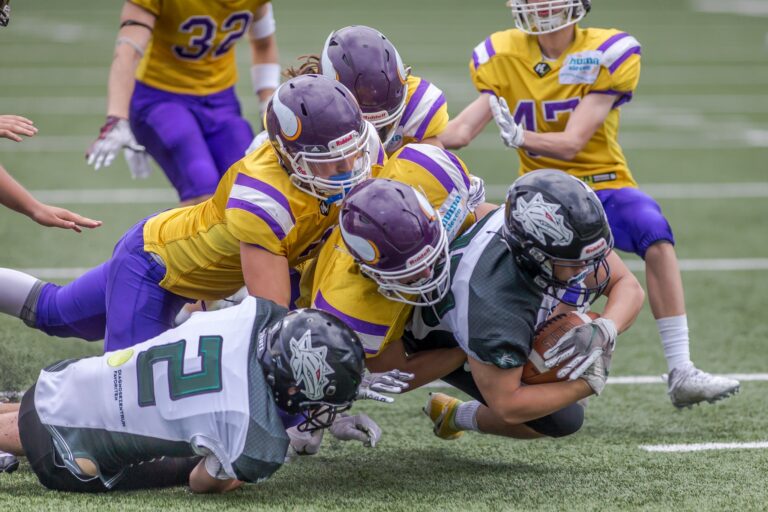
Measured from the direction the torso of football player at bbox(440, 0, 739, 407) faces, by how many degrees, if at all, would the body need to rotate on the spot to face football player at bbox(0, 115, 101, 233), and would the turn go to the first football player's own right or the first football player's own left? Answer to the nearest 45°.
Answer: approximately 45° to the first football player's own right

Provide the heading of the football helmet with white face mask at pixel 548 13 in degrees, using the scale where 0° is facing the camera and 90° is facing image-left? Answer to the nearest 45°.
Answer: approximately 0°

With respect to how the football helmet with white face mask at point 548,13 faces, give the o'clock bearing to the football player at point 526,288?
The football player is roughly at 12 o'clock from the football helmet with white face mask.

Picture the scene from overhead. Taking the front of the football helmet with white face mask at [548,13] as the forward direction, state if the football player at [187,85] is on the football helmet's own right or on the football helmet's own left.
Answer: on the football helmet's own right

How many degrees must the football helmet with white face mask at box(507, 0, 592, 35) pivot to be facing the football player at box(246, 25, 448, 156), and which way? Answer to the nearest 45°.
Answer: approximately 45° to its right

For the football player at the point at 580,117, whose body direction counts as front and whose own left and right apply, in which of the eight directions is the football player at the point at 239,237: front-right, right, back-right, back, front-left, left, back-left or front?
front-right

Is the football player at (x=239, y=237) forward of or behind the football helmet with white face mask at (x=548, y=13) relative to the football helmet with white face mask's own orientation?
forward

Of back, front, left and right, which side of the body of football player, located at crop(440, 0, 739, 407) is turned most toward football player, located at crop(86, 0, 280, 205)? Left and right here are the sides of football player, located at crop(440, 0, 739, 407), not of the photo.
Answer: right
